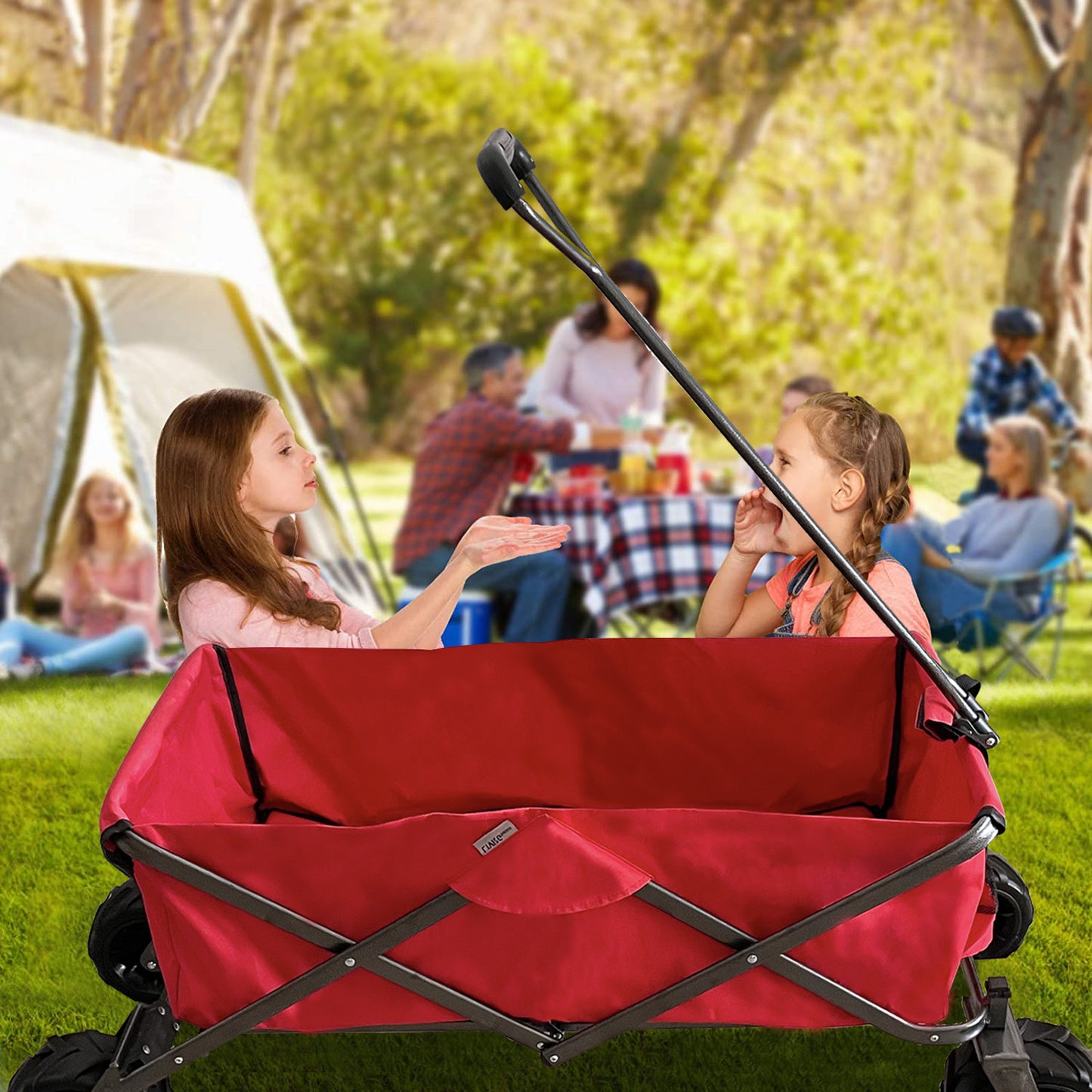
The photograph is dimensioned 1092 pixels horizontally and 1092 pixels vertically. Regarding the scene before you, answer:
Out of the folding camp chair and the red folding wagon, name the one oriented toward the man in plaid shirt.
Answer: the folding camp chair

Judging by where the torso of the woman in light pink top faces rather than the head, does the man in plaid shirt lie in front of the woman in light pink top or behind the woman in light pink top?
in front

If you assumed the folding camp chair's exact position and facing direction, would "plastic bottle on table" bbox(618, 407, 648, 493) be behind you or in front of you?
in front

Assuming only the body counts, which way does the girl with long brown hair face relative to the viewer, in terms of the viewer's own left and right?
facing to the right of the viewer

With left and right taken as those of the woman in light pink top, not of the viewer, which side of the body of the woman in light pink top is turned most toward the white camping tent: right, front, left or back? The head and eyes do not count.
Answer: right

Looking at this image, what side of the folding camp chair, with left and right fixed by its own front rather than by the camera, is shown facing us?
left

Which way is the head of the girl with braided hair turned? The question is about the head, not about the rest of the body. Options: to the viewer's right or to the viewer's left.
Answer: to the viewer's left

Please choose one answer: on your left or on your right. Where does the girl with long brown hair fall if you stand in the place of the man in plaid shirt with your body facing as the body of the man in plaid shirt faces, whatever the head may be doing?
on your right

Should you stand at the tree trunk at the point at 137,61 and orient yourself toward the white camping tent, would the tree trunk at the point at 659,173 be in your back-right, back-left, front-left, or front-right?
back-left

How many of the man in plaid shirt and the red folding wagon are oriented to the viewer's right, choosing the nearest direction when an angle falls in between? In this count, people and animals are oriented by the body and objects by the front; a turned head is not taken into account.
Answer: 2

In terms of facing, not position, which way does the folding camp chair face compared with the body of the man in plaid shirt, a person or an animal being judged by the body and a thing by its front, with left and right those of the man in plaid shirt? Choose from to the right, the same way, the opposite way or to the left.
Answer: the opposite way

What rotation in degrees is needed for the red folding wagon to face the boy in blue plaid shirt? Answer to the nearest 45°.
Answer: approximately 90° to its left

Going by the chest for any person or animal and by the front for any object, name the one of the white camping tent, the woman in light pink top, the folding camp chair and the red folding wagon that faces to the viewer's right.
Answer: the red folding wagon

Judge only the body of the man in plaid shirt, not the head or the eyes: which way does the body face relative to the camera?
to the viewer's right
